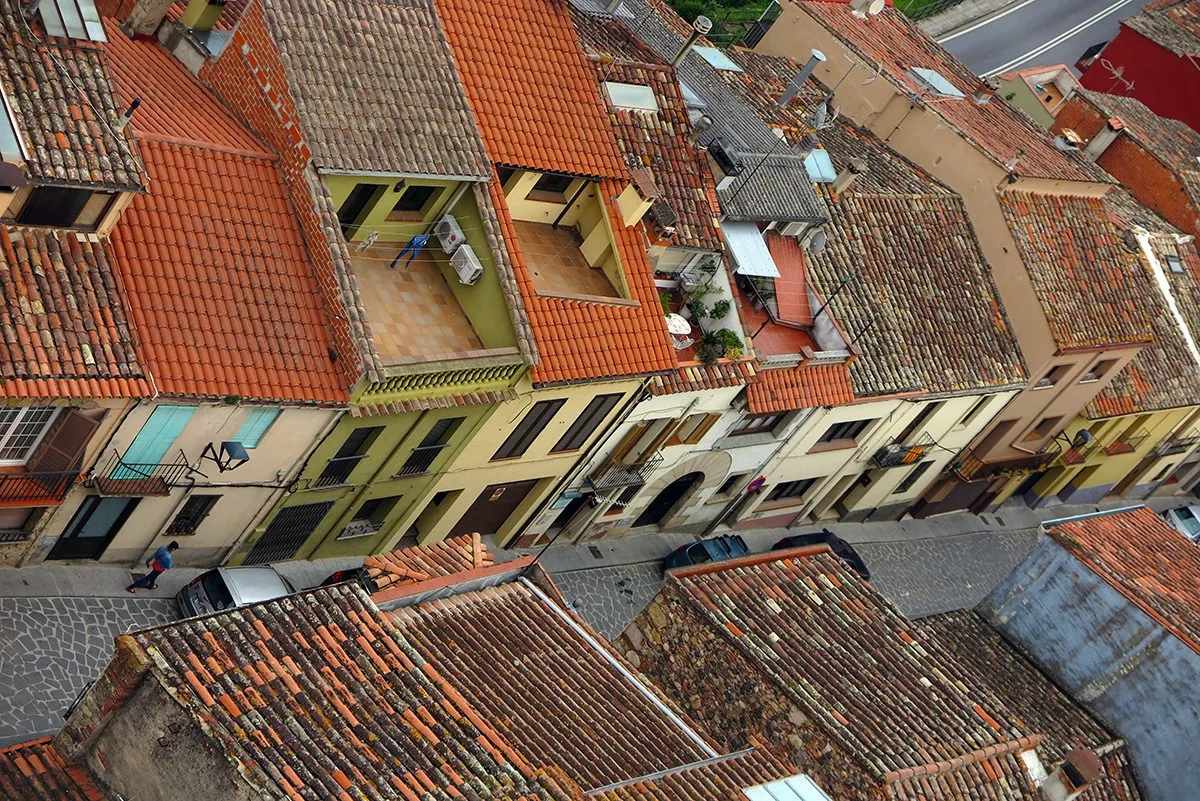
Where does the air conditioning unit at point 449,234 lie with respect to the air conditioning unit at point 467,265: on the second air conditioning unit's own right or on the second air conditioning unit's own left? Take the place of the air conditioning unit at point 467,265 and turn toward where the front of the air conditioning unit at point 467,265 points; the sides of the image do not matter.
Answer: on the second air conditioning unit's own right

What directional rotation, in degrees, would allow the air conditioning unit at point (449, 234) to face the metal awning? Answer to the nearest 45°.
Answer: approximately 180°

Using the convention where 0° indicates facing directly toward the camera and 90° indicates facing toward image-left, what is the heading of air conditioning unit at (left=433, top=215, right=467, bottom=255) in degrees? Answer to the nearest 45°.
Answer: approximately 45°

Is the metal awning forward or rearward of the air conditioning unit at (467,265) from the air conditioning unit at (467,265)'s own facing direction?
rearward

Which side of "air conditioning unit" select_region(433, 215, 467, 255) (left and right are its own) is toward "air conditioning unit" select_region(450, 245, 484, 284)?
left
